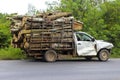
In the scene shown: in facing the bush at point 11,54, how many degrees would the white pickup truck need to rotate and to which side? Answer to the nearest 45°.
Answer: approximately 180°

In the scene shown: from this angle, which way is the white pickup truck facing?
to the viewer's right
